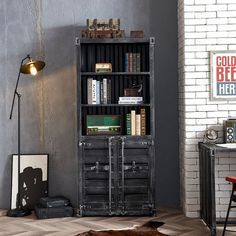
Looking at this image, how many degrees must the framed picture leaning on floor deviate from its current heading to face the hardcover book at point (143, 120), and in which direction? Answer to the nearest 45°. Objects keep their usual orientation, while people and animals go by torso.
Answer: approximately 45° to its left

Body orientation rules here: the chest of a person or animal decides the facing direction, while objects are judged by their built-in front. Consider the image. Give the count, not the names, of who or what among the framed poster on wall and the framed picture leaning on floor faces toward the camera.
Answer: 2

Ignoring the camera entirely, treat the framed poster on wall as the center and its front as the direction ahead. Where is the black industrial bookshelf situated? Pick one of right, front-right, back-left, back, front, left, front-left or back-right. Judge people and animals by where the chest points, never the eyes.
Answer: right

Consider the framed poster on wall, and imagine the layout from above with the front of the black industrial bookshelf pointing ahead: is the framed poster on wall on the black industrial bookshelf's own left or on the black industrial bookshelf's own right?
on the black industrial bookshelf's own left

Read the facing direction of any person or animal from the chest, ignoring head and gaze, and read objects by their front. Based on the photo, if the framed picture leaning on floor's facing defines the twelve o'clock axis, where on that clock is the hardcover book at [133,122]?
The hardcover book is roughly at 10 o'clock from the framed picture leaning on floor.

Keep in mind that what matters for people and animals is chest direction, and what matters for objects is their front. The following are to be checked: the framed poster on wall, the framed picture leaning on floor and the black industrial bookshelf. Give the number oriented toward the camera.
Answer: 3

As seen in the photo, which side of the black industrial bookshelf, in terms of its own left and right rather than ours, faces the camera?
front

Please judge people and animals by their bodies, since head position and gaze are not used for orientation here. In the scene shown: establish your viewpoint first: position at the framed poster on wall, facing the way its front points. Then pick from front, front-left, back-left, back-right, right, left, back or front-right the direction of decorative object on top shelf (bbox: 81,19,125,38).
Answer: right

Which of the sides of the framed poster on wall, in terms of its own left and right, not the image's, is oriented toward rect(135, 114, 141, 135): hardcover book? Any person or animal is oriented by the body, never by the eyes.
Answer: right
